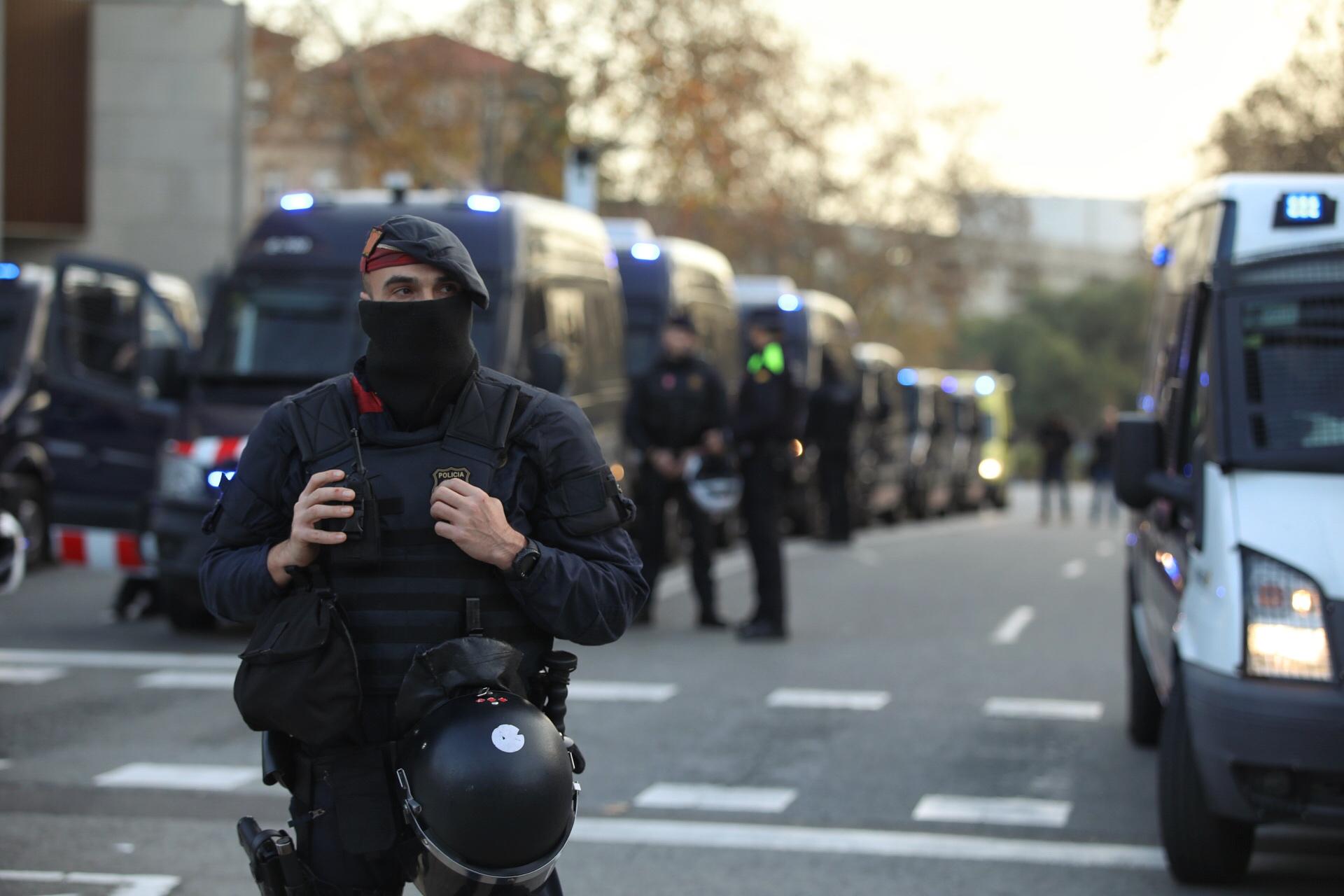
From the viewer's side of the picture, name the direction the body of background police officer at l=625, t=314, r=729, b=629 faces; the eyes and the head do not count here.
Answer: toward the camera

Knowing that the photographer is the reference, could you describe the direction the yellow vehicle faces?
facing the viewer

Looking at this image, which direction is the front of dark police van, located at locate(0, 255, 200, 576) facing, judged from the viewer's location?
facing the viewer and to the left of the viewer

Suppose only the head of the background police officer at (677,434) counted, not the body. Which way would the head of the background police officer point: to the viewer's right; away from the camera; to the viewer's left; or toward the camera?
toward the camera

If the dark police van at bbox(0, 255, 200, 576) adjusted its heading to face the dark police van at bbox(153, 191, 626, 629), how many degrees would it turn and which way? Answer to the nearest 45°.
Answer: approximately 90° to its left

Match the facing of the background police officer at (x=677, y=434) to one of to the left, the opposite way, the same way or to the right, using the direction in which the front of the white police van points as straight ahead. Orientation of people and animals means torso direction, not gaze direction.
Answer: the same way

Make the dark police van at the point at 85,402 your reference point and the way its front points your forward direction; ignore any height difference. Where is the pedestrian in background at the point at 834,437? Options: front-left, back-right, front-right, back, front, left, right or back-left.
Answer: back

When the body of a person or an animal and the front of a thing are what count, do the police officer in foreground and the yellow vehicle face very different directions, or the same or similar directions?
same or similar directions

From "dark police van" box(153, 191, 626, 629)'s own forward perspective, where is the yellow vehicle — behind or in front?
behind

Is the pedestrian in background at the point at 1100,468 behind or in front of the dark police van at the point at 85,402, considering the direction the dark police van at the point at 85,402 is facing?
behind

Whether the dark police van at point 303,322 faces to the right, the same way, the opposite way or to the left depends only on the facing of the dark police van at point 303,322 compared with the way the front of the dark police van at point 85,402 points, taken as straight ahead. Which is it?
the same way

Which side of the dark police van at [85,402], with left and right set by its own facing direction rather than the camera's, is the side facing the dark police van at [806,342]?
back

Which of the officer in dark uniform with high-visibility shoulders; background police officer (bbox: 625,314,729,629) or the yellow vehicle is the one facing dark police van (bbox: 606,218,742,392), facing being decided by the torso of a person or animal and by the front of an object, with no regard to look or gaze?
the yellow vehicle

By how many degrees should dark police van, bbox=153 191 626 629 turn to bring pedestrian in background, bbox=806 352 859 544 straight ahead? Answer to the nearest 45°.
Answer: approximately 180°

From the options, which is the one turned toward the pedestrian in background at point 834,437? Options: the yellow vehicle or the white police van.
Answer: the yellow vehicle
